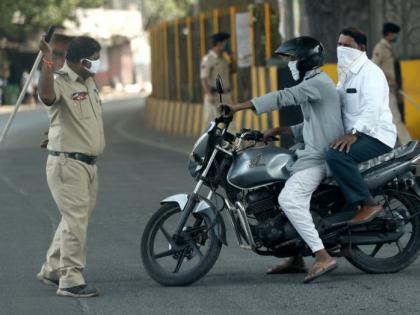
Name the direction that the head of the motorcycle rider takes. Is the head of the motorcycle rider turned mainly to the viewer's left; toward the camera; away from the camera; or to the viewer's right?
to the viewer's left

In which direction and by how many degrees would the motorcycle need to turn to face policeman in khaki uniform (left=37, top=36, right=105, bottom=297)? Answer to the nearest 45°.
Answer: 0° — it already faces them

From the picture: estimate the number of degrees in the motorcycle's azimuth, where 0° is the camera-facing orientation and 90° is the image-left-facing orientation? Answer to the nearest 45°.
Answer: approximately 90°

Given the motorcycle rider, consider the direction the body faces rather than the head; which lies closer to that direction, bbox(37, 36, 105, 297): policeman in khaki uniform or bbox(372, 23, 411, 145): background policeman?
the policeman in khaki uniform

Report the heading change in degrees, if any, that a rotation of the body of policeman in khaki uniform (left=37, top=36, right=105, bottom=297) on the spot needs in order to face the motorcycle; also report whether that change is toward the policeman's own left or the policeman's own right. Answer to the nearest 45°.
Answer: approximately 45° to the policeman's own left

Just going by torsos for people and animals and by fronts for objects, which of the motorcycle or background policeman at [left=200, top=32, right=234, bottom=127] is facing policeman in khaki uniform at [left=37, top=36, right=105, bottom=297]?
the motorcycle

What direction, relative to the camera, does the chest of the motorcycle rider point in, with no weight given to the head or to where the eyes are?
to the viewer's left
